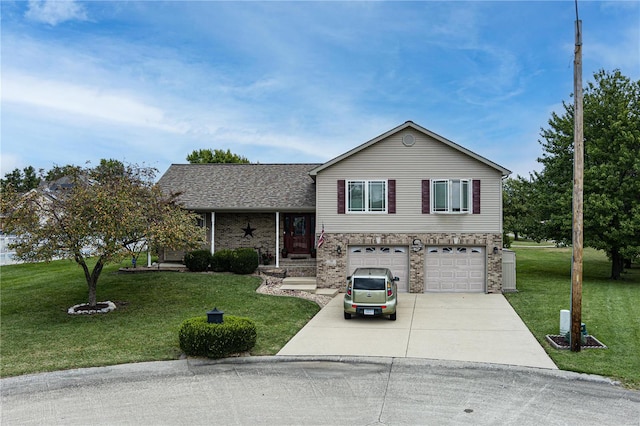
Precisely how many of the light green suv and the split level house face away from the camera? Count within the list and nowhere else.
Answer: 1

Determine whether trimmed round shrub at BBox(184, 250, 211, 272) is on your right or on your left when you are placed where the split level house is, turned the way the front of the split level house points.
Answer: on your right

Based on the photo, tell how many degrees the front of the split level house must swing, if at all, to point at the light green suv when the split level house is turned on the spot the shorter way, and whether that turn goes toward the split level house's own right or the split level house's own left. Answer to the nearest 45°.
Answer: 0° — it already faces it

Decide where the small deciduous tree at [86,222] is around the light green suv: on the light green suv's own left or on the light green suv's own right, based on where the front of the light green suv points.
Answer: on the light green suv's own left

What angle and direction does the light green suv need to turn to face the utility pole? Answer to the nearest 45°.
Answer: approximately 135° to its right

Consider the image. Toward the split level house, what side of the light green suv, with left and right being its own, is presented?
front

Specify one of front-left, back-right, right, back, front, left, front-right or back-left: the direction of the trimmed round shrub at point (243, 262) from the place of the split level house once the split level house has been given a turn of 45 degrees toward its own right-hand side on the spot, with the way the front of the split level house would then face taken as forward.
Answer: front-right

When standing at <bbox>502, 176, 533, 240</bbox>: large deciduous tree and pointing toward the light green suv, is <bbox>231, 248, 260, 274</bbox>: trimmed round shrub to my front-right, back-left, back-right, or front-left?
front-right

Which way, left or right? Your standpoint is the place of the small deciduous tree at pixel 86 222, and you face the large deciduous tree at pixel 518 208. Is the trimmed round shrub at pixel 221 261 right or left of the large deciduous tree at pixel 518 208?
left

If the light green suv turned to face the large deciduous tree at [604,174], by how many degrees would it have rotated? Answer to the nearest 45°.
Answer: approximately 45° to its right

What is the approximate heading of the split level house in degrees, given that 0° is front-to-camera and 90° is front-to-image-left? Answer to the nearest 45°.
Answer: approximately 0°

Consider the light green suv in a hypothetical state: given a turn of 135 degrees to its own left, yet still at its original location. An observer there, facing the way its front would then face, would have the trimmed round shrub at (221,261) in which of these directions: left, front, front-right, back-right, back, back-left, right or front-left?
right

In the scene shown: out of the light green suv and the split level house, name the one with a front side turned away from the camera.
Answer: the light green suv

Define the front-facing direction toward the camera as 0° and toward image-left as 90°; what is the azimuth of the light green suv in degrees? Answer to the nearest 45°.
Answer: approximately 180°

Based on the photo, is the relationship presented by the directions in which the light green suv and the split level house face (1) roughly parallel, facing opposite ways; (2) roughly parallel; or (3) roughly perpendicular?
roughly parallel, facing opposite ways

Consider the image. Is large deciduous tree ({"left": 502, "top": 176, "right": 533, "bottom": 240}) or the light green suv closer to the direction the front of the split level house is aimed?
the light green suv

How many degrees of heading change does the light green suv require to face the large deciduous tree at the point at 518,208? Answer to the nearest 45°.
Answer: approximately 45° to its right

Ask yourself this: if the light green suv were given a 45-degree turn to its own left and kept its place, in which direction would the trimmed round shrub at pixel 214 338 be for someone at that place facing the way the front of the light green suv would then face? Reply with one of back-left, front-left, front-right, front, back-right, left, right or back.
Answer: left
